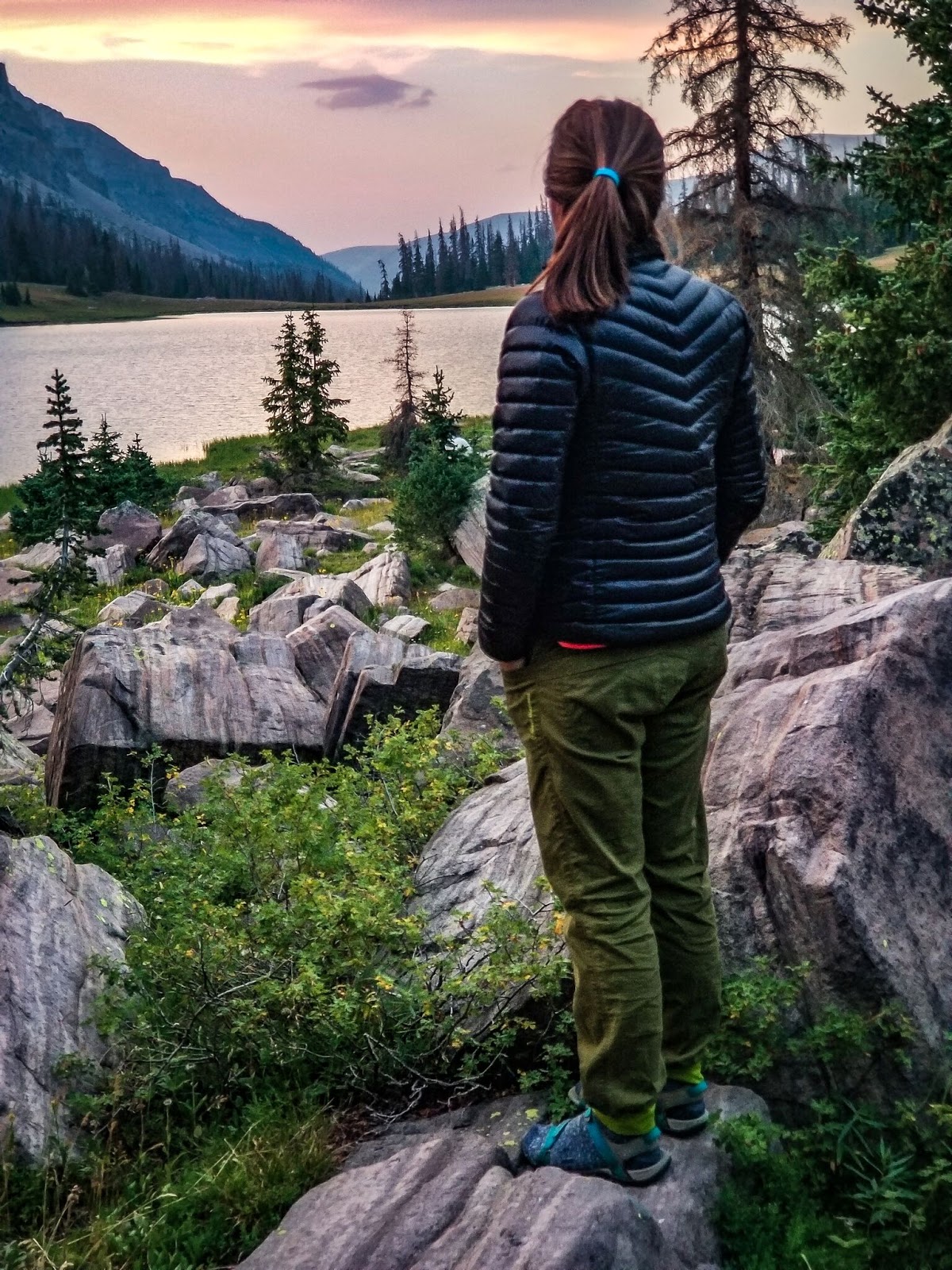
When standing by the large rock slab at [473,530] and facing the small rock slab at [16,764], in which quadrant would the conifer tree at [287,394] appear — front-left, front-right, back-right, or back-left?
back-right

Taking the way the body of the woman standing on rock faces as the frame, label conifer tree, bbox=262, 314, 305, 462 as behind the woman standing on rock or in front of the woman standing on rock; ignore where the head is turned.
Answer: in front

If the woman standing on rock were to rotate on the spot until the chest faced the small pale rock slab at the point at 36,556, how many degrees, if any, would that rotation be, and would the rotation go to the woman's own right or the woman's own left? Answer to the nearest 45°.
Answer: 0° — they already face it

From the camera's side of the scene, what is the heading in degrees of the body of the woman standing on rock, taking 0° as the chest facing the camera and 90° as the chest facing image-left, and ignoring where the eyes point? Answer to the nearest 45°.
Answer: approximately 135°

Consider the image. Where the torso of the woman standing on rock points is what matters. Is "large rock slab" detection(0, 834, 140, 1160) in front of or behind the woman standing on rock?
in front

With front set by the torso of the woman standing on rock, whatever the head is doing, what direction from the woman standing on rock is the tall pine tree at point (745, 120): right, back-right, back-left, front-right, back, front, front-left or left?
front-right

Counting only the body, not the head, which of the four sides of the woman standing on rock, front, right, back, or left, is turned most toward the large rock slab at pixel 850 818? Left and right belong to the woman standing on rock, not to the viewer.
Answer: right
